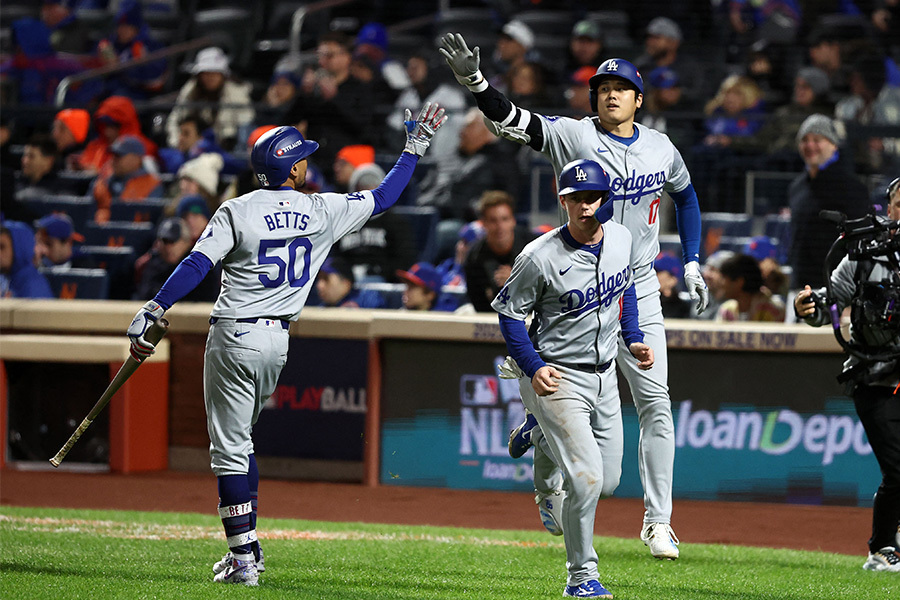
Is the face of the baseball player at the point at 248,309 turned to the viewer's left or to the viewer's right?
to the viewer's right

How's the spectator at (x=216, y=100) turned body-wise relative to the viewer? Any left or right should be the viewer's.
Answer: facing the viewer

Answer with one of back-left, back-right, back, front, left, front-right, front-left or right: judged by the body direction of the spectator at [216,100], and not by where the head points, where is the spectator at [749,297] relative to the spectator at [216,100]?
front-left

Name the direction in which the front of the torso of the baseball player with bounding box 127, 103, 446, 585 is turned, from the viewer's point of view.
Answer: away from the camera

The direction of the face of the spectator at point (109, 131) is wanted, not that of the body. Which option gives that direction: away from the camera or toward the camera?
toward the camera

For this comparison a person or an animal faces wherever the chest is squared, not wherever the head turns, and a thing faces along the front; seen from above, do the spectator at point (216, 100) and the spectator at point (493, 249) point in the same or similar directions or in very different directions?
same or similar directions

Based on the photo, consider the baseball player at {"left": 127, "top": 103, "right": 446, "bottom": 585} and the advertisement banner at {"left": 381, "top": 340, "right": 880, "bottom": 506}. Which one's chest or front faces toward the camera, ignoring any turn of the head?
the advertisement banner

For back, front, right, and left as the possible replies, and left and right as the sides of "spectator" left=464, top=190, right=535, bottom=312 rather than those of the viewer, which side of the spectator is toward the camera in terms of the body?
front

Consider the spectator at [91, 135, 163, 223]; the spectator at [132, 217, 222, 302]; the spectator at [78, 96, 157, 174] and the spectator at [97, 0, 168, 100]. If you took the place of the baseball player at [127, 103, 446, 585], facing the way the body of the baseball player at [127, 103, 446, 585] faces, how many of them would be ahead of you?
4

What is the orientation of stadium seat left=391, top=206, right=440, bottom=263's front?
toward the camera

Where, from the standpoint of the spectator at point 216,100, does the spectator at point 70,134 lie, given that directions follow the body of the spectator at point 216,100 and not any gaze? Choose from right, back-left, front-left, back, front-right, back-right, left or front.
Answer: right

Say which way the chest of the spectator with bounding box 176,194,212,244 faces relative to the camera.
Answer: toward the camera

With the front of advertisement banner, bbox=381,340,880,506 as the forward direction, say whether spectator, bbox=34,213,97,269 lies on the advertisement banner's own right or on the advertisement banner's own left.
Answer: on the advertisement banner's own right

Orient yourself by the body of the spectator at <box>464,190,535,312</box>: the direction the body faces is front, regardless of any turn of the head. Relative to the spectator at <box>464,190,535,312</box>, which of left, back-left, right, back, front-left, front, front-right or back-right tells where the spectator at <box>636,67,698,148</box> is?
back-left

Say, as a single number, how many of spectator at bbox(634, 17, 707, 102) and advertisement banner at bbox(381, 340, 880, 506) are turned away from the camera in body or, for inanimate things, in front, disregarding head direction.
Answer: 0

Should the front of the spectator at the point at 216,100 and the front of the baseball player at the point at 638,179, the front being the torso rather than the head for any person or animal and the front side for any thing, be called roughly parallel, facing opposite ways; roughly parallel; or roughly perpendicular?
roughly parallel

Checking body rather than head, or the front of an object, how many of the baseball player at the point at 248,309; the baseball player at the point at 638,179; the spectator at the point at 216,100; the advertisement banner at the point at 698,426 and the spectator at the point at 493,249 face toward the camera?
4
